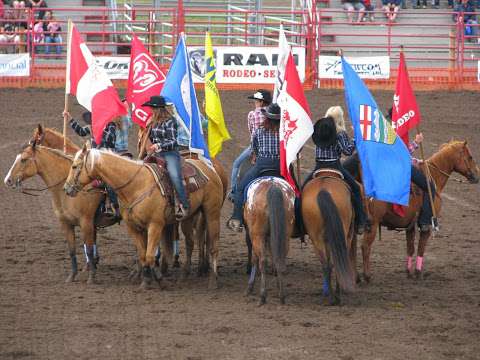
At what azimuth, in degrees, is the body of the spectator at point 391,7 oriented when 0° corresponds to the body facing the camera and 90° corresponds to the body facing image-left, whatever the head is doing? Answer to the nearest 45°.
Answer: approximately 0°

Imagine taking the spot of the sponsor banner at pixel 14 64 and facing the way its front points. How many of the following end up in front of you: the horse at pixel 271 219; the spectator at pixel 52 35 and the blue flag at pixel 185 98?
2

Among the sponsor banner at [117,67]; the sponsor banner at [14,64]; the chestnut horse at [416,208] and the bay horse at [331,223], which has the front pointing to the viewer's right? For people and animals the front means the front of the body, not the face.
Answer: the chestnut horse at [416,208]

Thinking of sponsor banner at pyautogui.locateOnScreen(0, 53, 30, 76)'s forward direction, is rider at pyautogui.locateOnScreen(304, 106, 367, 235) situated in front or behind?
in front

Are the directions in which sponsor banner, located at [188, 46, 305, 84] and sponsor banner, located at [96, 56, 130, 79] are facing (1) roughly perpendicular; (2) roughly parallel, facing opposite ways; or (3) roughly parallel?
roughly parallel

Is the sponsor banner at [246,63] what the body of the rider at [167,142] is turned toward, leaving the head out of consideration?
no

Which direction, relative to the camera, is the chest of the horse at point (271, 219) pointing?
away from the camera

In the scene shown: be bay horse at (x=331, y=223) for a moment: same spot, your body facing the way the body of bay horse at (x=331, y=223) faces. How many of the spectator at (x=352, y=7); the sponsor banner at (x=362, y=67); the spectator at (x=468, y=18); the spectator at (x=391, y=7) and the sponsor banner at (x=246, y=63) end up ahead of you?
5

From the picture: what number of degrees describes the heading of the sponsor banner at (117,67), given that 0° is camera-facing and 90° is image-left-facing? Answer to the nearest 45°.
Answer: approximately 0°

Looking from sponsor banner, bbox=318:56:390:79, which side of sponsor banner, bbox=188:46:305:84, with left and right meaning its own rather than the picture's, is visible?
left

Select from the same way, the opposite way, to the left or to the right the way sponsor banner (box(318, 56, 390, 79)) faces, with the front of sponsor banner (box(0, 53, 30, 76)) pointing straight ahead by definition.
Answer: the same way

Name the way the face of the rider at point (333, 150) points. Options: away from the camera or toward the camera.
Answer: away from the camera

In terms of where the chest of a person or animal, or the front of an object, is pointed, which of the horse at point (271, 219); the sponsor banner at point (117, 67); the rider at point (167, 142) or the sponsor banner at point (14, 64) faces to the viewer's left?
the rider

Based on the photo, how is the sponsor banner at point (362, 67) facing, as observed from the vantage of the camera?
facing the viewer

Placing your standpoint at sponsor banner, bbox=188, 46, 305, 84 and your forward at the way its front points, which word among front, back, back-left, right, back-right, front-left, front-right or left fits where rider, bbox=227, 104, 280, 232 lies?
front

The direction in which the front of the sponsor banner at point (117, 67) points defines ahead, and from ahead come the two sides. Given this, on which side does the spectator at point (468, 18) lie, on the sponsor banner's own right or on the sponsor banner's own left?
on the sponsor banner's own left

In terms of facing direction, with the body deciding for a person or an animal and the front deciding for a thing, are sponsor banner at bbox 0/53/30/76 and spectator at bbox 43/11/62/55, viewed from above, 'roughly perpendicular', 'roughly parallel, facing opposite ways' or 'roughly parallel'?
roughly parallel

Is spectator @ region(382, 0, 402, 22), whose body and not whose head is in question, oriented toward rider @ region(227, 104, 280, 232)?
yes

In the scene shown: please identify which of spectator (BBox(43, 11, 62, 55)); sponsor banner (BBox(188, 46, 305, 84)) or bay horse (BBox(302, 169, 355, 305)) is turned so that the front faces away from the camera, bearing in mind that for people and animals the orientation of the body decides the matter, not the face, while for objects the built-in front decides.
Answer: the bay horse

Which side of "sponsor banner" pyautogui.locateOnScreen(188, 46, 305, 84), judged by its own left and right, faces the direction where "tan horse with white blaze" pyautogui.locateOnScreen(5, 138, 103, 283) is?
front

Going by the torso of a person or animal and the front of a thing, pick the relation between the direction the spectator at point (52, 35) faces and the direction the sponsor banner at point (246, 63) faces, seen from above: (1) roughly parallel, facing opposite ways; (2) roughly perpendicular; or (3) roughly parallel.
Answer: roughly parallel
